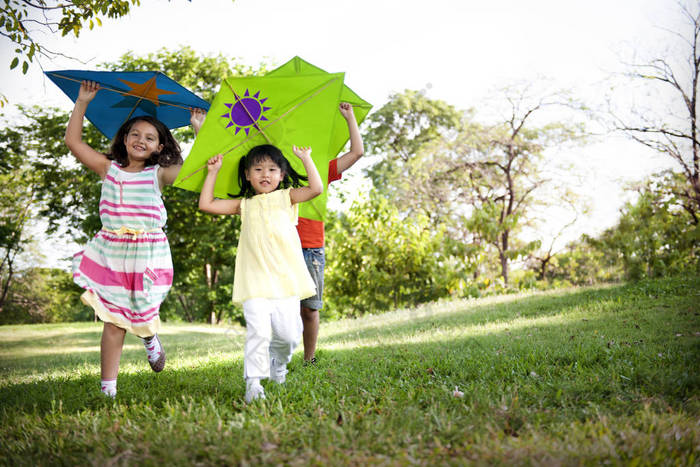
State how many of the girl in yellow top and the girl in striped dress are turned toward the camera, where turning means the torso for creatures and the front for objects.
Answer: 2

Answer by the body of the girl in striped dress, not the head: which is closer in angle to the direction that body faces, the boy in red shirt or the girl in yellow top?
the girl in yellow top

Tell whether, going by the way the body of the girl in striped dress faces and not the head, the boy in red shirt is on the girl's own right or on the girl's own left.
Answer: on the girl's own left

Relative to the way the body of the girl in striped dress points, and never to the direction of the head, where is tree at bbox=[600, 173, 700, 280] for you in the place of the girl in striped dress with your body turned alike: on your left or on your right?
on your left

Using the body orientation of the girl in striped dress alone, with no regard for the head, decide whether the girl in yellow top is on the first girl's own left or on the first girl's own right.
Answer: on the first girl's own left

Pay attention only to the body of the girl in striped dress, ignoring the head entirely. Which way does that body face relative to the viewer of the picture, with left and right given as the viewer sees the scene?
facing the viewer

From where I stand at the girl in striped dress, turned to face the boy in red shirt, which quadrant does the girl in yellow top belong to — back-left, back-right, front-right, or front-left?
front-right

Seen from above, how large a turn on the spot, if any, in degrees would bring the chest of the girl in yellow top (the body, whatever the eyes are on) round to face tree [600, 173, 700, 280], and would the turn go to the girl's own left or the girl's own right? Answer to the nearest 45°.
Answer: approximately 135° to the girl's own left
